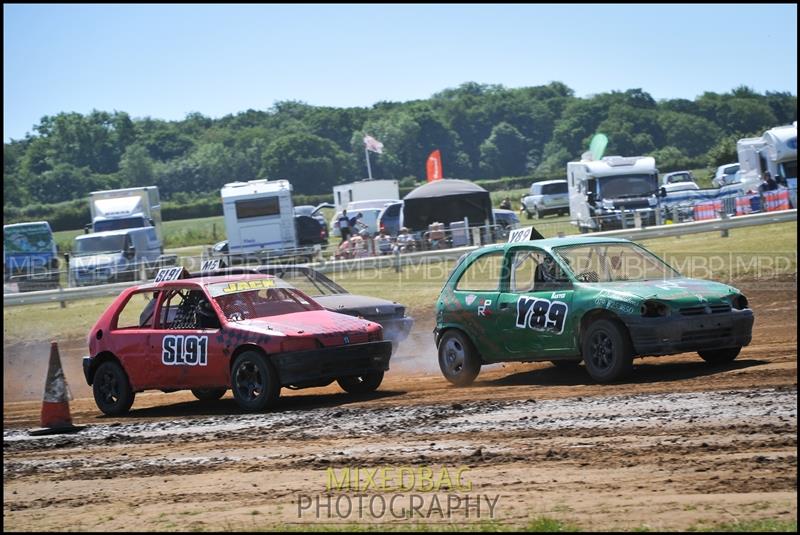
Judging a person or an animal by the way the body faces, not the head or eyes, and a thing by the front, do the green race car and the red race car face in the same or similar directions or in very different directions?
same or similar directions

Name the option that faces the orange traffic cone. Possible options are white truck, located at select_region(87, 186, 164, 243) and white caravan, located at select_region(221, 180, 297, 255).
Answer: the white truck

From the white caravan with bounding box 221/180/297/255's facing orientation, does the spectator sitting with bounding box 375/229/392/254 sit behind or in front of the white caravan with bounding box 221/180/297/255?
behind

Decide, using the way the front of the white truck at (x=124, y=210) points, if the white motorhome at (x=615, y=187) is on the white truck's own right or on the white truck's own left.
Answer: on the white truck's own left

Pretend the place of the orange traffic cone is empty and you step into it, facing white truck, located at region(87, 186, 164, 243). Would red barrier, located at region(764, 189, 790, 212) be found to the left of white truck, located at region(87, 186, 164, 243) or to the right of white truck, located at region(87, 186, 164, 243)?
right

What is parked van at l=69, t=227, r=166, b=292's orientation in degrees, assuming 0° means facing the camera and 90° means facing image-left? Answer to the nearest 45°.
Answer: approximately 45°

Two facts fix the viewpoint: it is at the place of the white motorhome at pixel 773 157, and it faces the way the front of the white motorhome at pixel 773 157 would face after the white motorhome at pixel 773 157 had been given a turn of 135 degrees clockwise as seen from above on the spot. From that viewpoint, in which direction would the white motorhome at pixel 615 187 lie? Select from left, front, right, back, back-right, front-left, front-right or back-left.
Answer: front

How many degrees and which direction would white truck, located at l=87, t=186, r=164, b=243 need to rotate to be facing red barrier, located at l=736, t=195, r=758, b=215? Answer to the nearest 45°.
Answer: approximately 45° to its left
